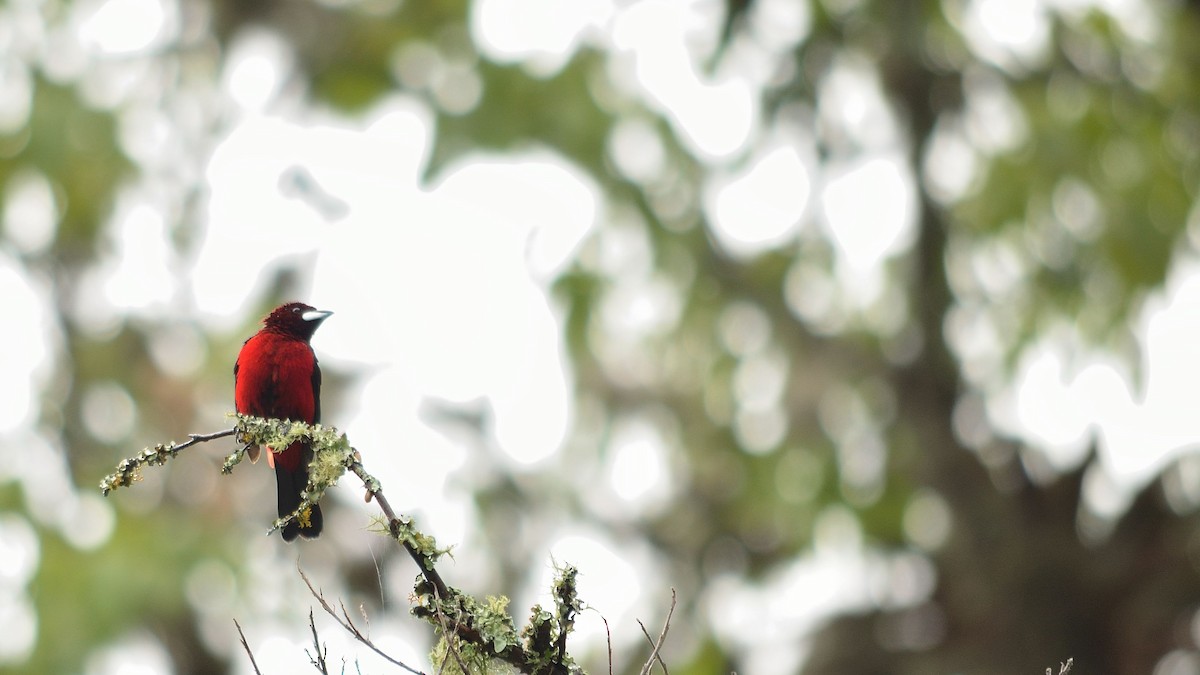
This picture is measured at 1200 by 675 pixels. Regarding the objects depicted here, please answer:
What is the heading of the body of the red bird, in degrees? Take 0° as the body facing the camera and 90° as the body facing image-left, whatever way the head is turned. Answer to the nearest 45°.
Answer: approximately 0°
